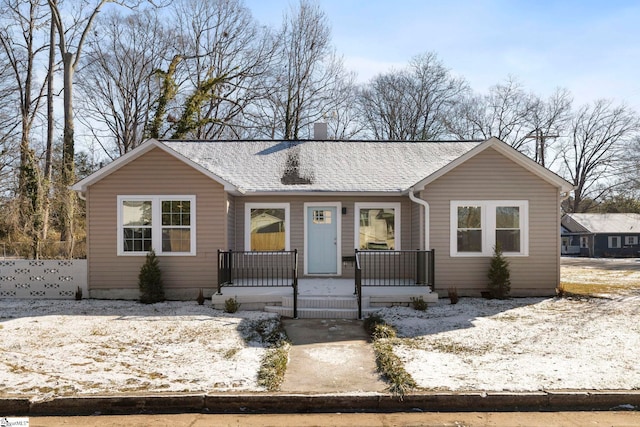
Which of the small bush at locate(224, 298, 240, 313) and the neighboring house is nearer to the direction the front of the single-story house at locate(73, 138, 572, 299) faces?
the small bush

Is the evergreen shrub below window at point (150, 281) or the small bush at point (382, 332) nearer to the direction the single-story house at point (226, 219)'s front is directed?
the small bush

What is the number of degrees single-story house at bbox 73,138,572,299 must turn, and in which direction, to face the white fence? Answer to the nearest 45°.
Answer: approximately 90° to its right

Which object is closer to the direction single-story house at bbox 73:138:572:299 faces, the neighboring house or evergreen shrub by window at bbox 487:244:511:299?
the evergreen shrub by window

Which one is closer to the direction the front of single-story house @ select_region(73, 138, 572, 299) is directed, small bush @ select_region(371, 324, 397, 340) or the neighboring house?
the small bush

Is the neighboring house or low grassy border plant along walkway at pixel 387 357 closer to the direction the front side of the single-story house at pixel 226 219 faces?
the low grassy border plant along walkway

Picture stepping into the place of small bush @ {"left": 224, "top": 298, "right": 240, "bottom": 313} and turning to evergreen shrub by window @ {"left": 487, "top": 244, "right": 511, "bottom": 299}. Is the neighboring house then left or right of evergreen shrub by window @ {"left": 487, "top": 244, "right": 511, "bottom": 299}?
left

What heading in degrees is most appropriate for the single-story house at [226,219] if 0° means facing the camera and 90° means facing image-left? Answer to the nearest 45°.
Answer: approximately 0°
